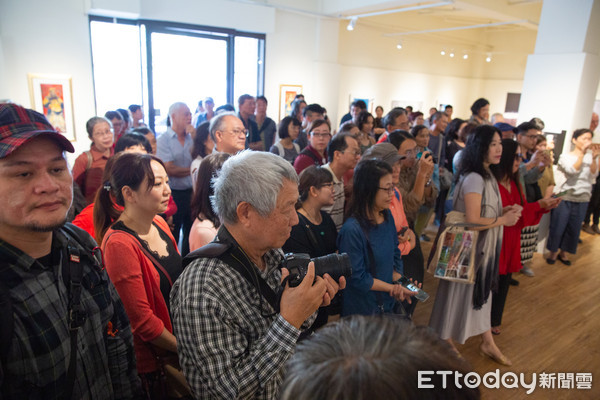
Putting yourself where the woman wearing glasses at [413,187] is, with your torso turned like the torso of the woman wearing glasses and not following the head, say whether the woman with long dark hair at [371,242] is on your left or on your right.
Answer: on your right

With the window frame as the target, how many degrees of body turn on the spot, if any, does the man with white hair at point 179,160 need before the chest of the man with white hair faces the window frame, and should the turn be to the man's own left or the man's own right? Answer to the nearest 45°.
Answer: approximately 135° to the man's own left

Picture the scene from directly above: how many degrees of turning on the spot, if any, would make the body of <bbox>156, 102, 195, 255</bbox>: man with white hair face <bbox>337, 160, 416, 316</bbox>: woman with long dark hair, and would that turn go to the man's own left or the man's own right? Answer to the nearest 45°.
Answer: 0° — they already face them

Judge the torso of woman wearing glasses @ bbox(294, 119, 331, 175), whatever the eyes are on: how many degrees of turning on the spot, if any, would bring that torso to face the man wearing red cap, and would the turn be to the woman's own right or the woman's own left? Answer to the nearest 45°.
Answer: approximately 45° to the woman's own right

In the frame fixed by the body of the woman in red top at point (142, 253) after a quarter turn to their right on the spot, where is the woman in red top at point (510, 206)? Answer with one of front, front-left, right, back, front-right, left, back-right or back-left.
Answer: back-left

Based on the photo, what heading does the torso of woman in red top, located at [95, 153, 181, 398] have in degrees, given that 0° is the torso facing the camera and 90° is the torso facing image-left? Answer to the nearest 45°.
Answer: approximately 315°

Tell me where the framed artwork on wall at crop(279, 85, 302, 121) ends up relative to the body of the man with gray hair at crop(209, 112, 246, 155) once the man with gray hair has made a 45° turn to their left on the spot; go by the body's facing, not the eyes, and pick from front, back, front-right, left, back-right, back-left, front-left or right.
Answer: left

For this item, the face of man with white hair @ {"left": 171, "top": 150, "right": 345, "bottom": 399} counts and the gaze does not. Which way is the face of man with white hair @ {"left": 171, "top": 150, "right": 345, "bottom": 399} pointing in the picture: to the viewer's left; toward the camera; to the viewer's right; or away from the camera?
to the viewer's right

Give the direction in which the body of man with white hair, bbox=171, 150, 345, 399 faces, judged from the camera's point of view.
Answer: to the viewer's right
